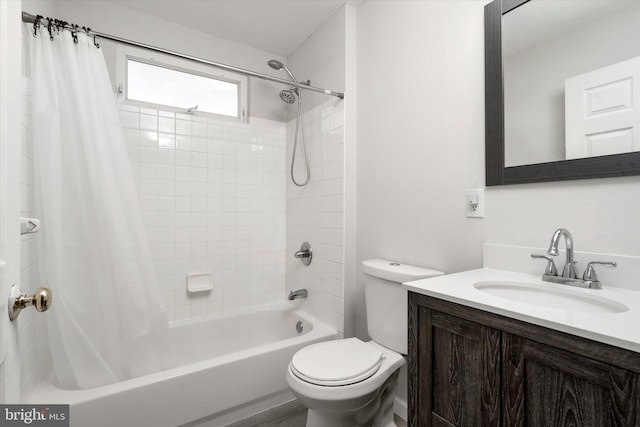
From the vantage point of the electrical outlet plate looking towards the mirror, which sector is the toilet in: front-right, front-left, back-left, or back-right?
back-right

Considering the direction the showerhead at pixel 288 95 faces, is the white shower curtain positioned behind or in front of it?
in front

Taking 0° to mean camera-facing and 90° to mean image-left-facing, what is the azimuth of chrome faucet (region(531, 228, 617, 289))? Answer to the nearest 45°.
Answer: approximately 45°

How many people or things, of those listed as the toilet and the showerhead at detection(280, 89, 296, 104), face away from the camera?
0

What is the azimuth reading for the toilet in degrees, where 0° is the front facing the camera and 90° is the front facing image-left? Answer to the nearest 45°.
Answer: approximately 45°

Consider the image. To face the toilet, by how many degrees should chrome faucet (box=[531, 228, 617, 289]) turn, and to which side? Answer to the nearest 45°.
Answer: approximately 45° to its right

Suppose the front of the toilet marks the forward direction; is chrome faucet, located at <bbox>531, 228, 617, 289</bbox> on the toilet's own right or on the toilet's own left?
on the toilet's own left
